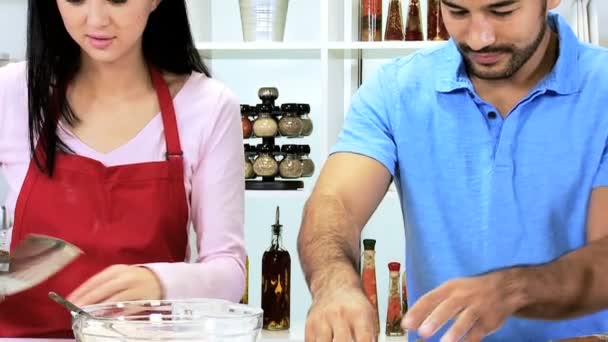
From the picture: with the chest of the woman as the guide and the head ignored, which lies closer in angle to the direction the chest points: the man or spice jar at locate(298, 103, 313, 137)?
the man

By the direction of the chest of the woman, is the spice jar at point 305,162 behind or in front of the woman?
behind

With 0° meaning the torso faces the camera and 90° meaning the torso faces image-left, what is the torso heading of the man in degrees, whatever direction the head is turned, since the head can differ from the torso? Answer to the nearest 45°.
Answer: approximately 0°

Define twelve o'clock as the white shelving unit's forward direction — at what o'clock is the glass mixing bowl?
The glass mixing bowl is roughly at 12 o'clock from the white shelving unit.

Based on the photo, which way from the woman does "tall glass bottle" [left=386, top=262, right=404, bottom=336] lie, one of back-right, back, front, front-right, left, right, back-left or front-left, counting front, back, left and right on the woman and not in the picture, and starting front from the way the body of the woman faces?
back-left

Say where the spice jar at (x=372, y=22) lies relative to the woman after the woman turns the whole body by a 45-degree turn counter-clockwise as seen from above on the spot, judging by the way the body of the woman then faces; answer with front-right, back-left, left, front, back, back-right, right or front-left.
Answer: left
